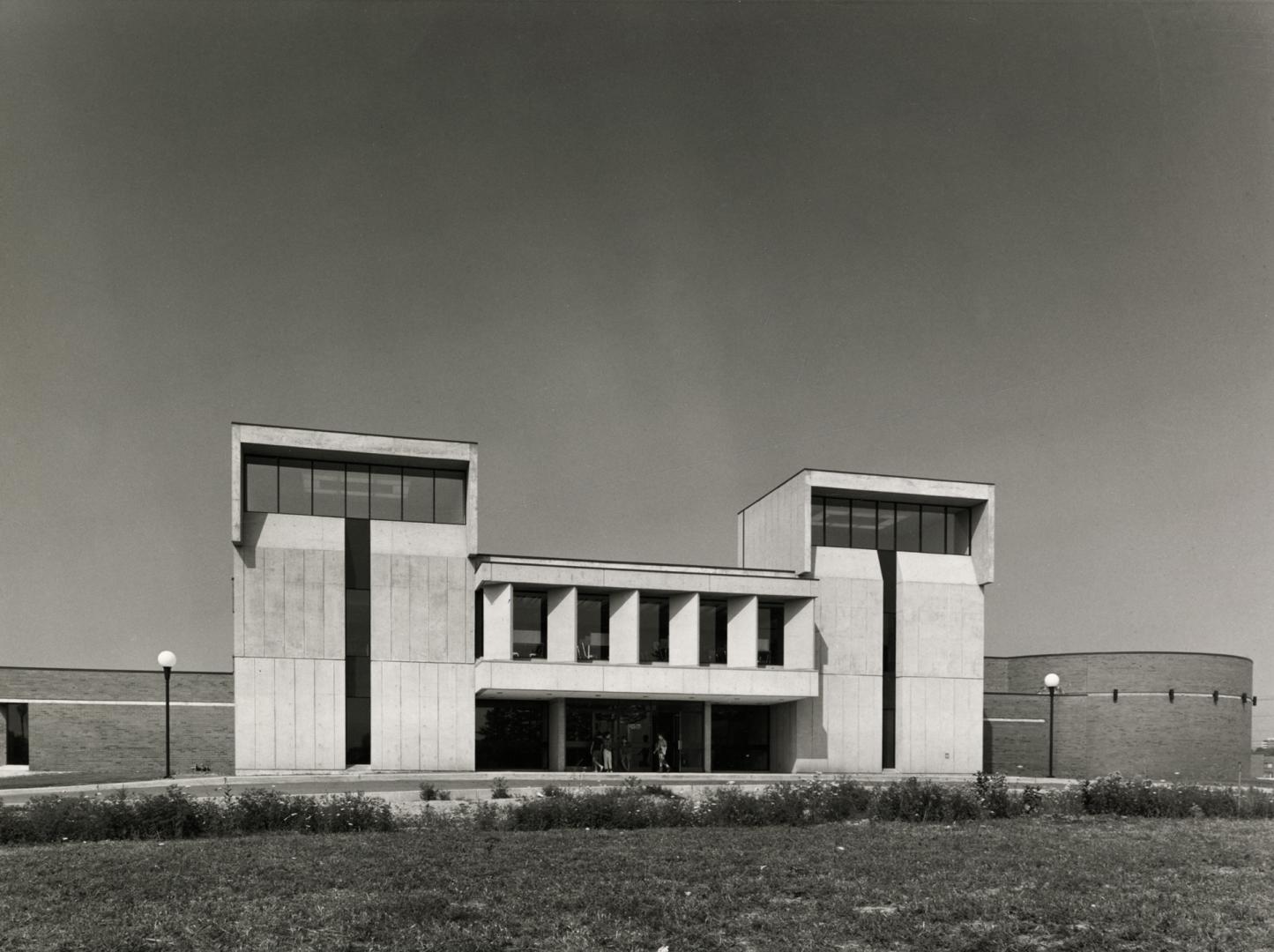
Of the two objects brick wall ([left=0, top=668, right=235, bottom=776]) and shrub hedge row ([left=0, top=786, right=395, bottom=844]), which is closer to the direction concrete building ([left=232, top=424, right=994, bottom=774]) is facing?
the shrub hedge row

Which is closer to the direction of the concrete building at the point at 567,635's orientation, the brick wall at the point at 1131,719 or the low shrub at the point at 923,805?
the low shrub

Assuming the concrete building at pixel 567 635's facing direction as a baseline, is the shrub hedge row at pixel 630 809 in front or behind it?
in front

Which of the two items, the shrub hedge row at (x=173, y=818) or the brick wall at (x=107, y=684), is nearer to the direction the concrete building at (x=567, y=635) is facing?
the shrub hedge row

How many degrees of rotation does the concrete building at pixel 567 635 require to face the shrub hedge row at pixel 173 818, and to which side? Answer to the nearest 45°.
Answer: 0° — it already faces it

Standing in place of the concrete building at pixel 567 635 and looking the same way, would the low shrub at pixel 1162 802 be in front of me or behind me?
in front

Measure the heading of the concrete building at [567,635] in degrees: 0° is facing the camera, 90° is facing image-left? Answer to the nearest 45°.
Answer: approximately 0°

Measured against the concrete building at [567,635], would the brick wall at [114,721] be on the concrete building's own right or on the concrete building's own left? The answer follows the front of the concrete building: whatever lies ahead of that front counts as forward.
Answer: on the concrete building's own right
